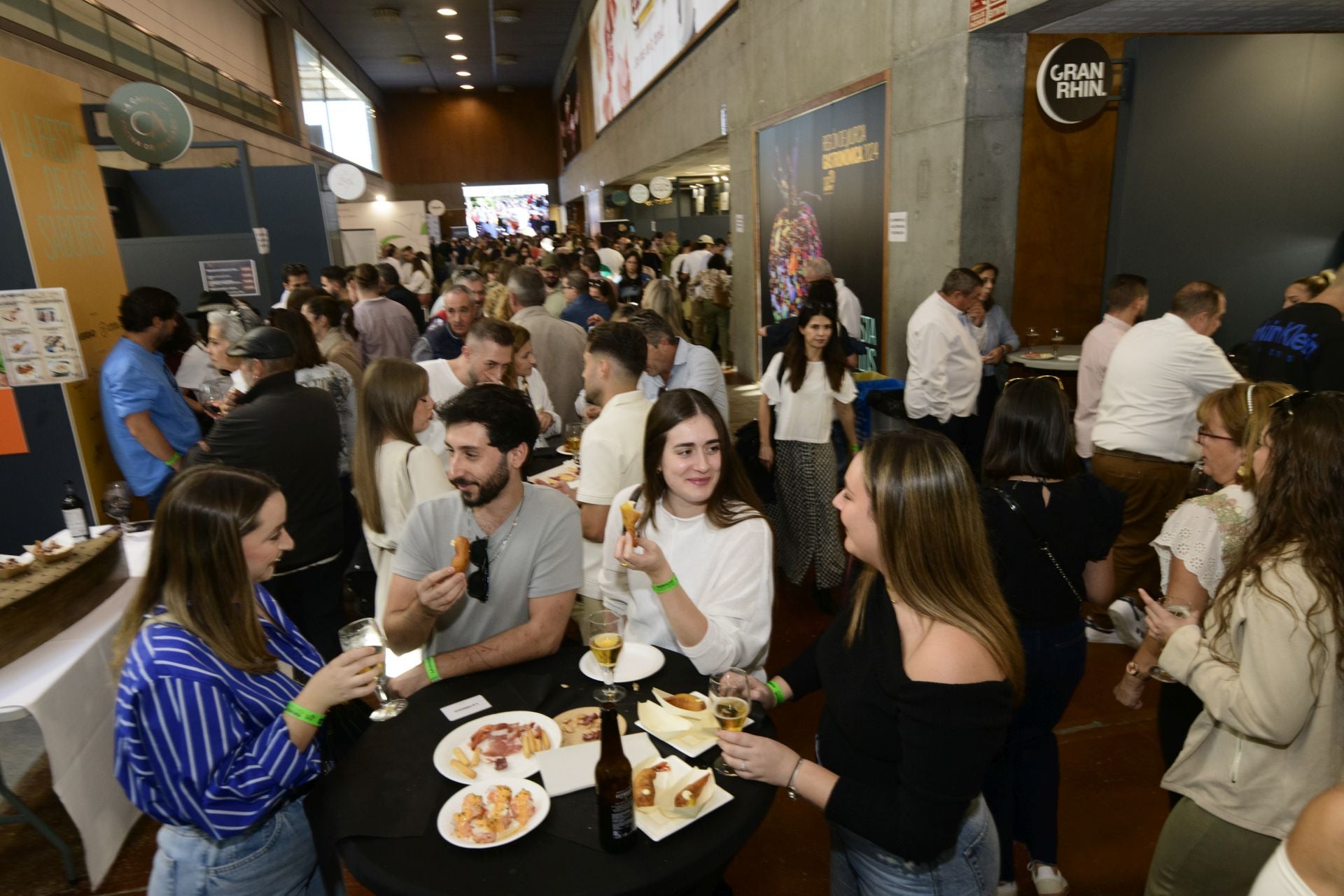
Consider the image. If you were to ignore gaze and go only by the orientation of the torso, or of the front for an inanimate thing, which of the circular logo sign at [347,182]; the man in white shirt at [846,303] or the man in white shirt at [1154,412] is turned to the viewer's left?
the man in white shirt at [846,303]

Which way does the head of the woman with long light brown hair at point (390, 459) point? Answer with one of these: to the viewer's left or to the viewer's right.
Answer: to the viewer's right

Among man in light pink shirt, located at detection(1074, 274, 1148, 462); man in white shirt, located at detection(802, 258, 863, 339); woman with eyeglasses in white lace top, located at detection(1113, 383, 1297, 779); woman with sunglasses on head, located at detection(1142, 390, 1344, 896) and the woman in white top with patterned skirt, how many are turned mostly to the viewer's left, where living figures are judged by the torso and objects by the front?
3

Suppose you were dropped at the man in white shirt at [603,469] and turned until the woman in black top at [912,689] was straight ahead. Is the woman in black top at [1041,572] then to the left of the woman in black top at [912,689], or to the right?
left

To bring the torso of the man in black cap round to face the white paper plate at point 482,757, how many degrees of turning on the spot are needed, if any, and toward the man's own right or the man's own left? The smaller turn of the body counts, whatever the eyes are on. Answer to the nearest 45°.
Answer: approximately 135° to the man's own left

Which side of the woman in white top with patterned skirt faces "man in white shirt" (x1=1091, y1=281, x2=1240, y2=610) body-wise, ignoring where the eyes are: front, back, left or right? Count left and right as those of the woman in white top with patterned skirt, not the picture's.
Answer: left

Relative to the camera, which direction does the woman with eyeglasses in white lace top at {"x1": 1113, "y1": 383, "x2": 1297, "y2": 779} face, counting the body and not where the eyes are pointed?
to the viewer's left

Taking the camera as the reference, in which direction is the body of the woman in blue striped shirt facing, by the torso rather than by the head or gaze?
to the viewer's right

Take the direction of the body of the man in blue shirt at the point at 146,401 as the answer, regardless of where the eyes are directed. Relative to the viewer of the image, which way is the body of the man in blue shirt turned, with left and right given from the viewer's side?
facing to the right of the viewer

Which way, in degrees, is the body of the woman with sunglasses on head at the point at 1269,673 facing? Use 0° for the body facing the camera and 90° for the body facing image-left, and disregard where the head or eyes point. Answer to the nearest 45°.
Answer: approximately 90°

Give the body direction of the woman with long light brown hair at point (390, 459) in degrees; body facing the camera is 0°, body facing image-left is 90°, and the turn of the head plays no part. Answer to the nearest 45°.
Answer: approximately 225°

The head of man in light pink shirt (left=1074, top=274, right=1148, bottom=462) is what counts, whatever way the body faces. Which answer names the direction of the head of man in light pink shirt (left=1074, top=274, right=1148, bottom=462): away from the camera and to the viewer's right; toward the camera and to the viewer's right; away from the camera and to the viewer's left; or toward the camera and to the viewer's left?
away from the camera and to the viewer's right
